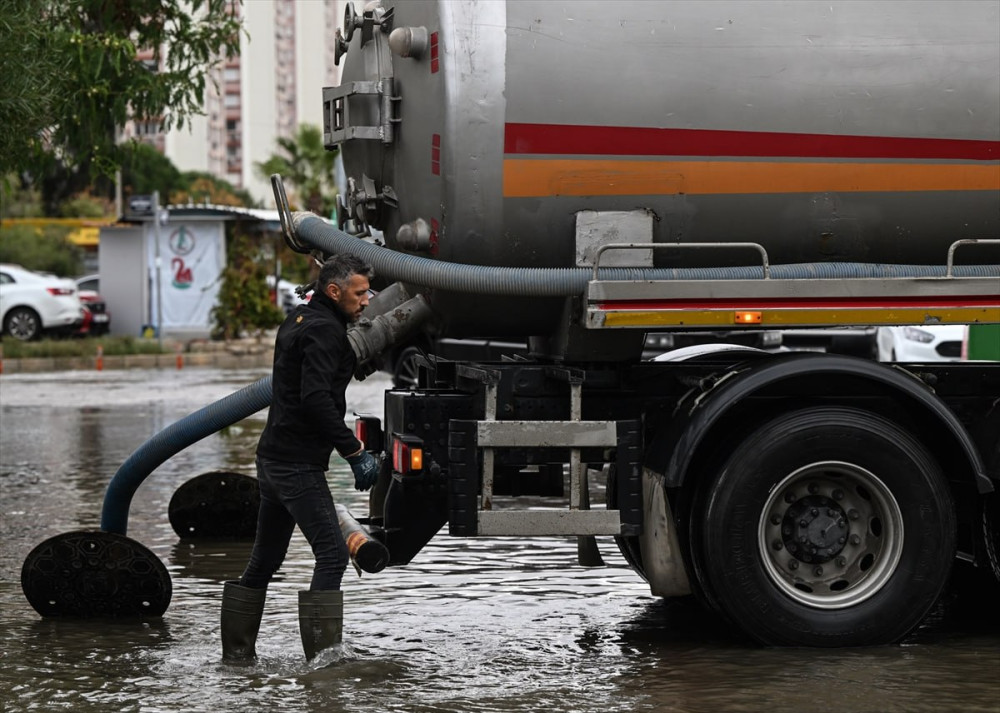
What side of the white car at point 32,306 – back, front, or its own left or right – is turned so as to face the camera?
left

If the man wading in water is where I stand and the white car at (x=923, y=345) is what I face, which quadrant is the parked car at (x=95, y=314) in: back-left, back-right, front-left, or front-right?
front-left

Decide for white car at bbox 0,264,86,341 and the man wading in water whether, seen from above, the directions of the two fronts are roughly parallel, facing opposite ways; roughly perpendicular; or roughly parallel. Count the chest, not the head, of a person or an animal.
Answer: roughly parallel, facing opposite ways

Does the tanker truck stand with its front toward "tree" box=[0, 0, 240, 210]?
no

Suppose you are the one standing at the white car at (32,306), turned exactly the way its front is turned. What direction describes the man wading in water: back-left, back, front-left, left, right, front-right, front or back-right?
left

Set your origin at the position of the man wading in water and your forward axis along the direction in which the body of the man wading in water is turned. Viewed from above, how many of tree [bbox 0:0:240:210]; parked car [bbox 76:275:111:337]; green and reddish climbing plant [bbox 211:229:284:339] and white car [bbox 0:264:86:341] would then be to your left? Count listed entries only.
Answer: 4

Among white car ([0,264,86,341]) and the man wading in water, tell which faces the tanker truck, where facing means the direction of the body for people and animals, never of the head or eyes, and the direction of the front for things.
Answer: the man wading in water

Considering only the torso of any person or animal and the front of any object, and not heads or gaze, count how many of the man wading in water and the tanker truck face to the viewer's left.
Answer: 0

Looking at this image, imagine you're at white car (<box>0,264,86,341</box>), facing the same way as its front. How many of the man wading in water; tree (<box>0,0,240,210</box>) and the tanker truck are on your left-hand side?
3

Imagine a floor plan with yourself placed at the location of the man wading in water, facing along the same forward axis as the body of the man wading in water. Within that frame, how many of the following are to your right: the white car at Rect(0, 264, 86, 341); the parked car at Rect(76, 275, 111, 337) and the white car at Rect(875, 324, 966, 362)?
0

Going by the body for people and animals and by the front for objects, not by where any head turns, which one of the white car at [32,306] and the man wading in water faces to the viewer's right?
the man wading in water

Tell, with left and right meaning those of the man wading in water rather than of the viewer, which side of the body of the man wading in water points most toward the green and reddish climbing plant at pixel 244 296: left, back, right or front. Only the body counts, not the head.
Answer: left

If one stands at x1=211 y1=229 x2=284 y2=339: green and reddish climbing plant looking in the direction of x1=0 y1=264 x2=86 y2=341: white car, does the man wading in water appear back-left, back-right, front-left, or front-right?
back-left

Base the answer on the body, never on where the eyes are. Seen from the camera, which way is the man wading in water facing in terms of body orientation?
to the viewer's right

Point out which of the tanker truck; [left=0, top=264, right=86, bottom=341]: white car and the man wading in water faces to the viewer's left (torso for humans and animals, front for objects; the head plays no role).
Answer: the white car

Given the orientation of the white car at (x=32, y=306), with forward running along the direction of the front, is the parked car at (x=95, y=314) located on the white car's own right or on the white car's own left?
on the white car's own right

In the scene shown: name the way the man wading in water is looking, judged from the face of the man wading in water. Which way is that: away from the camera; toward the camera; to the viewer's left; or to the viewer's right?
to the viewer's right

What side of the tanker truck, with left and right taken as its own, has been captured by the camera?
right

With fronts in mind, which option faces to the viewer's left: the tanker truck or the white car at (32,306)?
the white car
